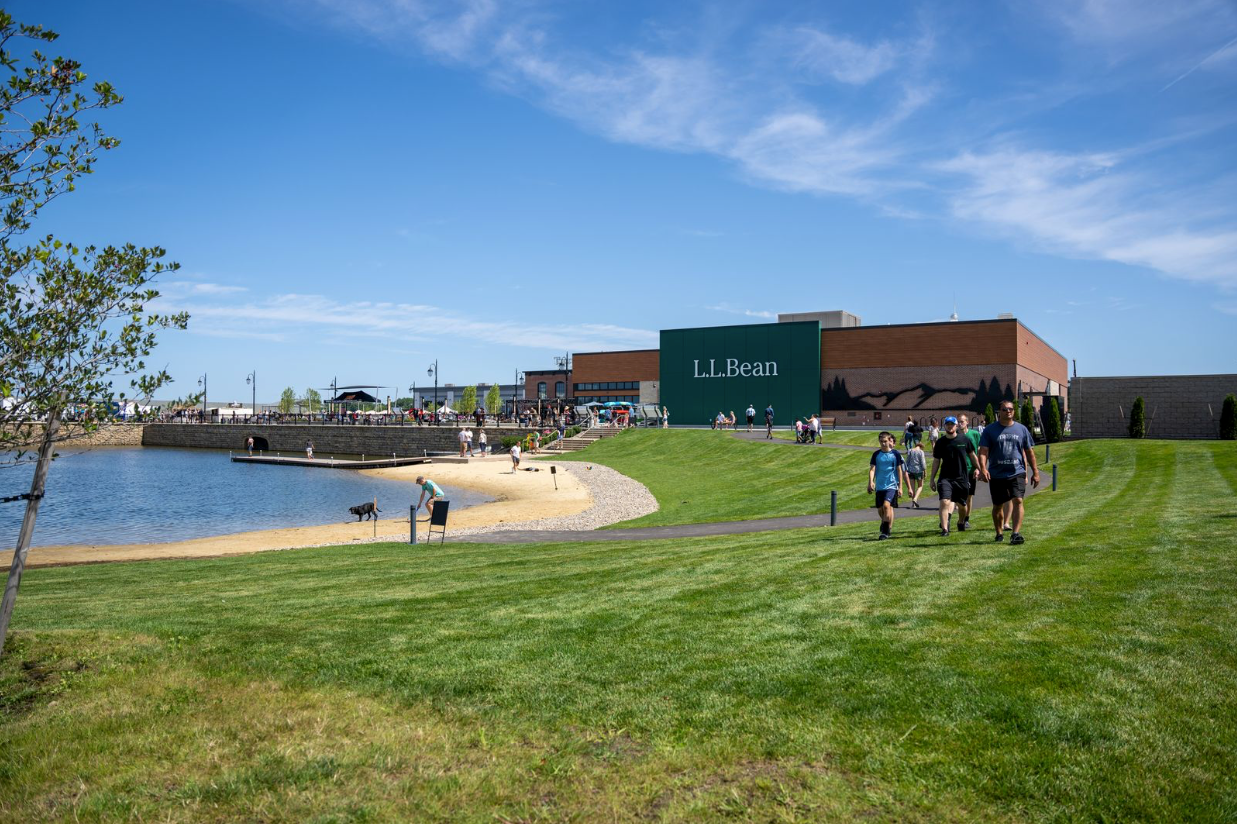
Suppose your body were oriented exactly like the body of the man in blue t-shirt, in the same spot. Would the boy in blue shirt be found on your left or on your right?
on your right

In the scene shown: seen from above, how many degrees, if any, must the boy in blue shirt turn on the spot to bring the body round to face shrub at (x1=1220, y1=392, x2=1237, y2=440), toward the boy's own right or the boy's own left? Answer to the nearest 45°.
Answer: approximately 135° to the boy's own left

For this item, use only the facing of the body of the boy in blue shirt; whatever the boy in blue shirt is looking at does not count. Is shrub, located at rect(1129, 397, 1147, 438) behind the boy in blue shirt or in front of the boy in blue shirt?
behind

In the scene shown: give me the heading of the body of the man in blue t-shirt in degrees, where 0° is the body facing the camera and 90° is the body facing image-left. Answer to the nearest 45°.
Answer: approximately 0°

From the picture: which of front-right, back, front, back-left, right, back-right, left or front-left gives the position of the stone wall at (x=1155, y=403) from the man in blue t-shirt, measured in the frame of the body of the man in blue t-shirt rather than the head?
back

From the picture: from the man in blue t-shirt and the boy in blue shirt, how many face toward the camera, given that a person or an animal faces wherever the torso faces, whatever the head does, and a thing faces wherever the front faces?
2

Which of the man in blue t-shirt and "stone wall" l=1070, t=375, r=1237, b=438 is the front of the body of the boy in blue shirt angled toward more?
the man in blue t-shirt

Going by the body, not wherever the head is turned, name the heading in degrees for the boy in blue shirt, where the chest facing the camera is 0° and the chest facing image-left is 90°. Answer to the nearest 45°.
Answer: approximately 0°

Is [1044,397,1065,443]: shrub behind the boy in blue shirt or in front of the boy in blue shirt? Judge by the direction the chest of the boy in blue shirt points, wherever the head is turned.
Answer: behind
